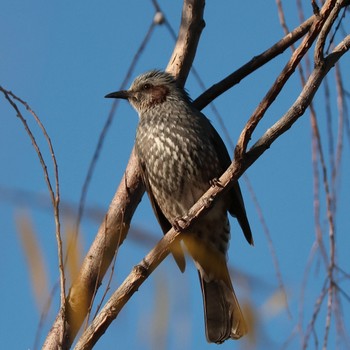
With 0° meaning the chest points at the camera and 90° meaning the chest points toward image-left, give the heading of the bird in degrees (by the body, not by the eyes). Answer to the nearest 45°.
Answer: approximately 45°

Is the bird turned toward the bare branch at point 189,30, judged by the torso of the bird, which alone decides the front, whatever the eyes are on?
no
